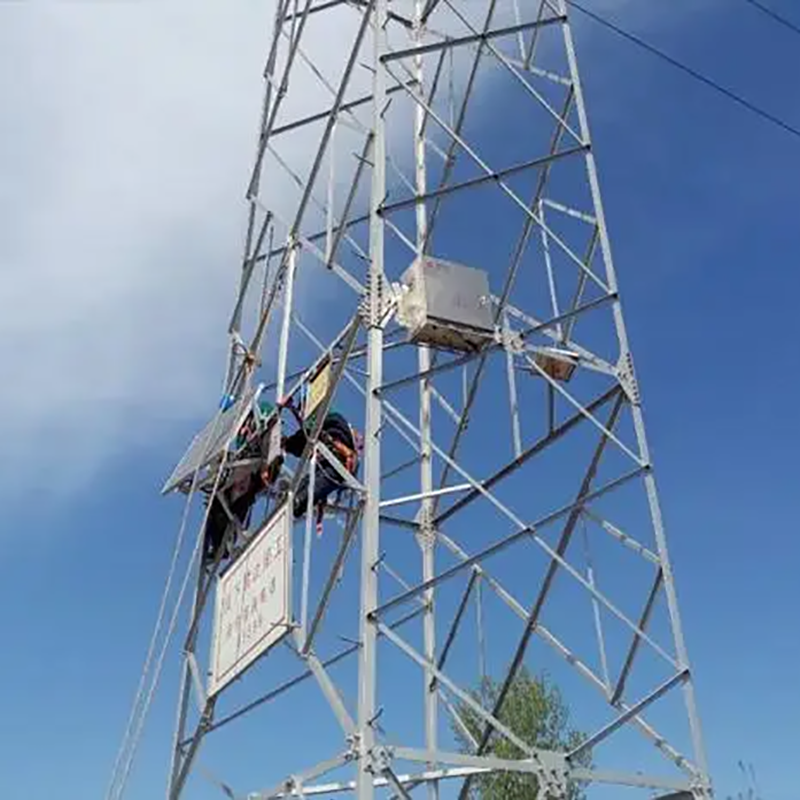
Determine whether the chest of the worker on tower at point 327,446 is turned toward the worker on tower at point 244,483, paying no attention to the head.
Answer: no
